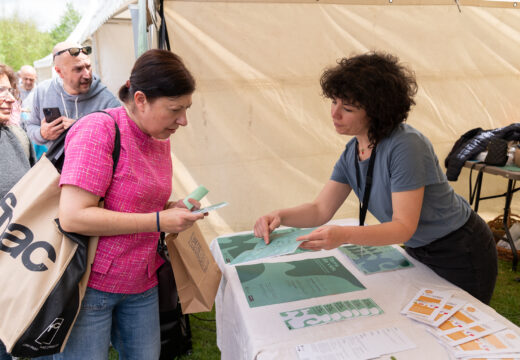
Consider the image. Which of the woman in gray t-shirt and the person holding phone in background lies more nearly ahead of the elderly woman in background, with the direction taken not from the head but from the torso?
the woman in gray t-shirt

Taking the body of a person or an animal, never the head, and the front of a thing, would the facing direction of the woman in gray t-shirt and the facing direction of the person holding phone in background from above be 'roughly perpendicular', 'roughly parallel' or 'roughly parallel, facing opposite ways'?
roughly perpendicular

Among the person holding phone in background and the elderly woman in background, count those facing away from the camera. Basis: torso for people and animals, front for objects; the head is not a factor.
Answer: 0

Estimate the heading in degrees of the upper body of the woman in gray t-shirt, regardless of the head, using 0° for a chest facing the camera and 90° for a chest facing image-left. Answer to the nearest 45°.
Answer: approximately 45°

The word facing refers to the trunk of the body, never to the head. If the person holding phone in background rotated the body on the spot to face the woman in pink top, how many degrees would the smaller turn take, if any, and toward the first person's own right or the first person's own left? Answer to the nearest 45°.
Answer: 0° — they already face them
